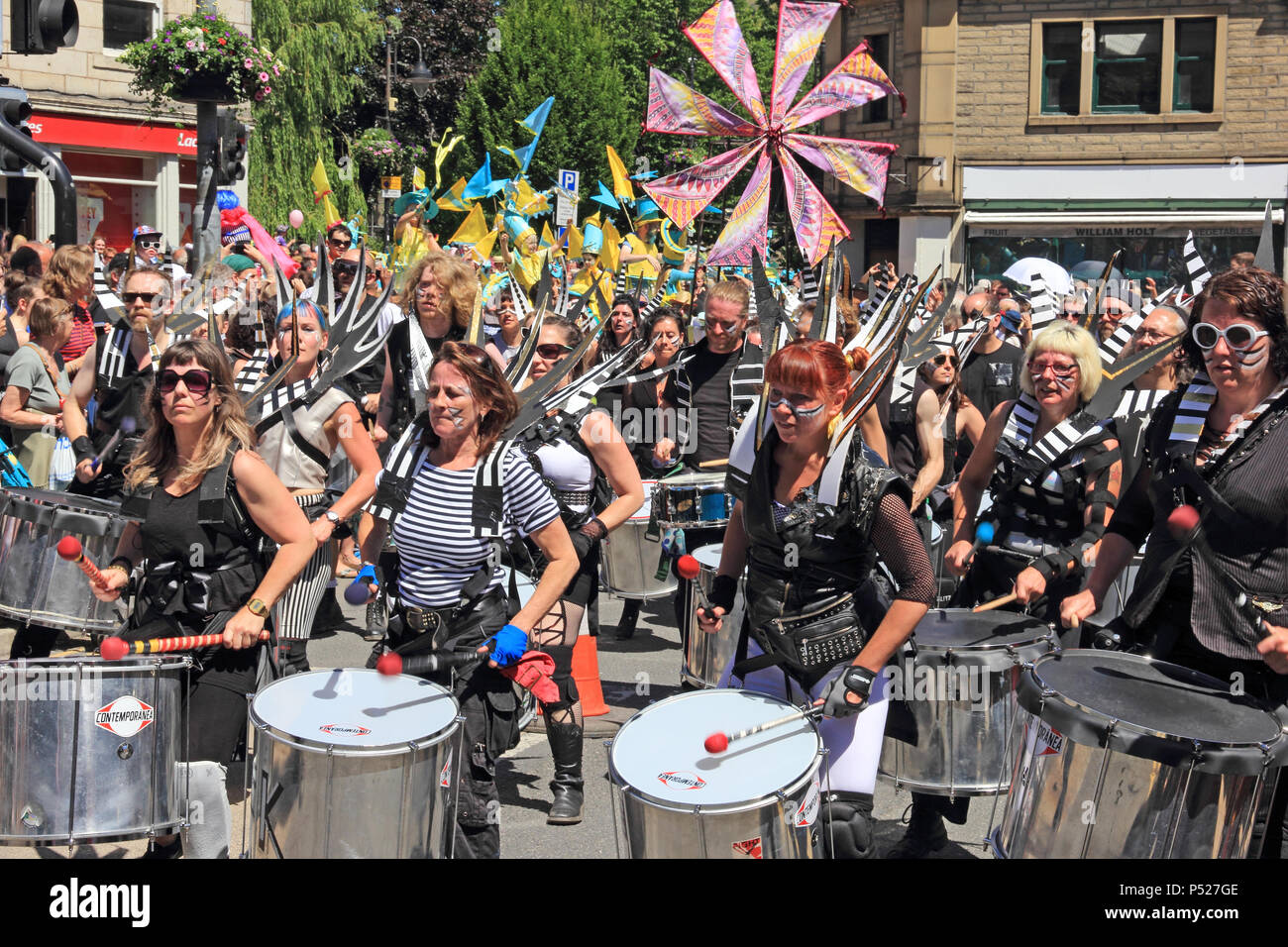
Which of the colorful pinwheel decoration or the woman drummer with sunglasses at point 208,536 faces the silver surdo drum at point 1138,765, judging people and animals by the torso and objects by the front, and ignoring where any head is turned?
the colorful pinwheel decoration

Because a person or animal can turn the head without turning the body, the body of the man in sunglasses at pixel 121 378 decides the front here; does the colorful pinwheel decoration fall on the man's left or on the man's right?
on the man's left

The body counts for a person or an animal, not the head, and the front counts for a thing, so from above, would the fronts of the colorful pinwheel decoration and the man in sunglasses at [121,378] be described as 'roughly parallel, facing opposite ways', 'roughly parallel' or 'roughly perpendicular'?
roughly parallel

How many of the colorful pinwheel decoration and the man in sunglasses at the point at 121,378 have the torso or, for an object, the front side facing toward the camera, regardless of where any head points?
2

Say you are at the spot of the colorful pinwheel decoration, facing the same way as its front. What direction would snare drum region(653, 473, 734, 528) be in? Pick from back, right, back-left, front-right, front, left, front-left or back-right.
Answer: front

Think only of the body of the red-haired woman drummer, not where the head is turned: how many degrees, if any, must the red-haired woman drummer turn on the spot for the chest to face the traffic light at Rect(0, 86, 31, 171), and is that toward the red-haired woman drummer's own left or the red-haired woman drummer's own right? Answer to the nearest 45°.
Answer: approximately 90° to the red-haired woman drummer's own right

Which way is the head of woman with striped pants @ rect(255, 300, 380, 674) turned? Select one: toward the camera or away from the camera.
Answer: toward the camera

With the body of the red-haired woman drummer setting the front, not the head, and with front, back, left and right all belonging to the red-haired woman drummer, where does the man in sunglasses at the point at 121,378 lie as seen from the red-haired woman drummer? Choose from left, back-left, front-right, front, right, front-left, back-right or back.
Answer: right

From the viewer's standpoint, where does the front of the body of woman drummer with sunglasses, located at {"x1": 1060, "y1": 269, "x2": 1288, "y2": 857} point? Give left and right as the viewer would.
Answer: facing the viewer and to the left of the viewer

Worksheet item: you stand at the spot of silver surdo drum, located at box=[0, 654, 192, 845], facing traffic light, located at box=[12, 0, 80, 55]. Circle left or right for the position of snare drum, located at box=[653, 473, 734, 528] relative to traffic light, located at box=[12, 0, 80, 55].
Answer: right

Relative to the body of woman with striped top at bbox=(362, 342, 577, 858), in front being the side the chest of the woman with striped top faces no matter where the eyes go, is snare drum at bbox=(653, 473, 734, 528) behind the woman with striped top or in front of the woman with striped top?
behind
